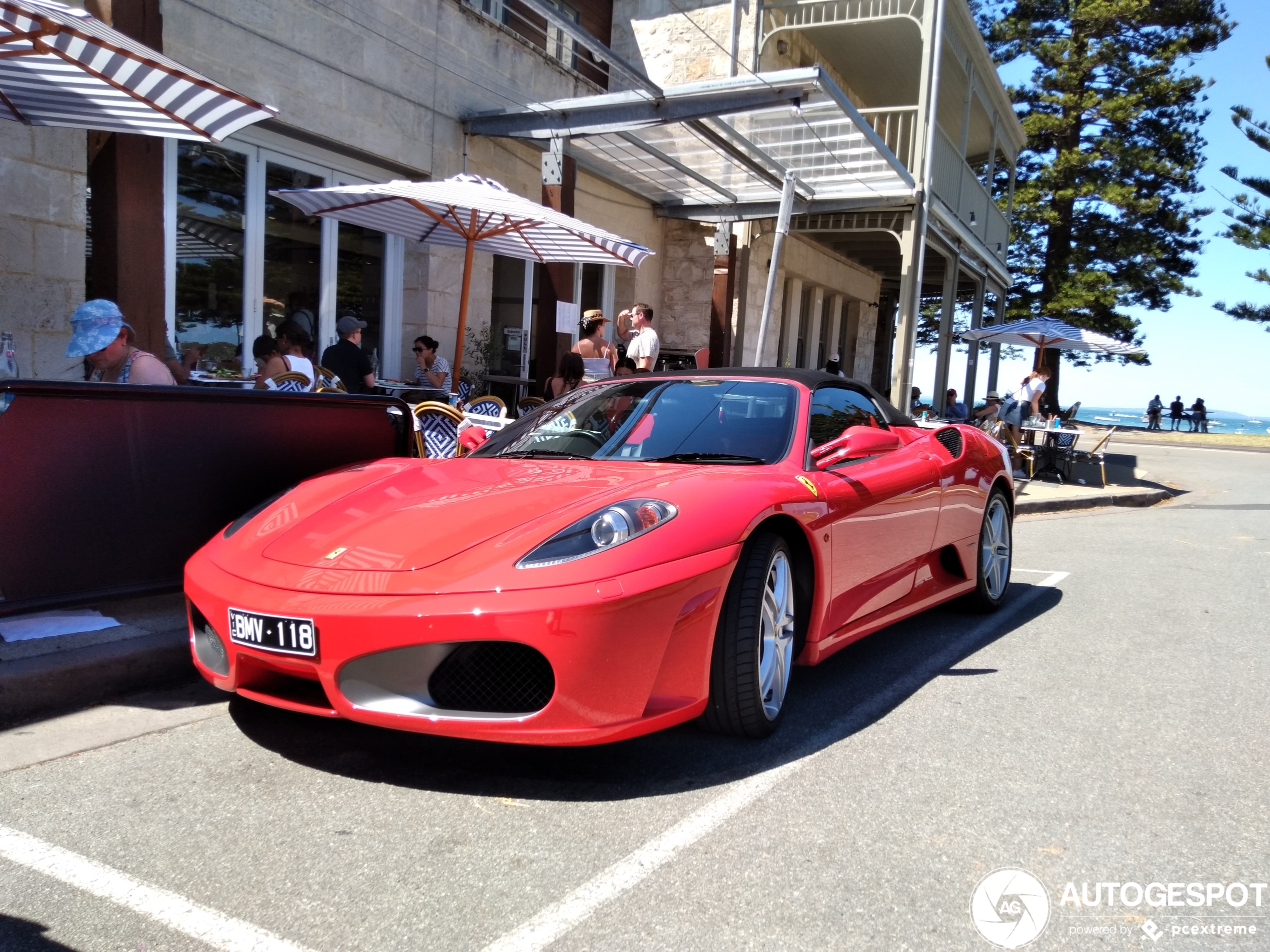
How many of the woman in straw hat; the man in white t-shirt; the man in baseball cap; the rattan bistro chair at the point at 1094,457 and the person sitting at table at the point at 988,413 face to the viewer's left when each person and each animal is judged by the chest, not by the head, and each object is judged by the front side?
3

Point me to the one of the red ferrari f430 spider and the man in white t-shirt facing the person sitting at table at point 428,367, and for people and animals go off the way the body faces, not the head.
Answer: the man in white t-shirt

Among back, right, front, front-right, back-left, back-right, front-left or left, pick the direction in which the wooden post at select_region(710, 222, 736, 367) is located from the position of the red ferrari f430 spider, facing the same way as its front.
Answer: back-right

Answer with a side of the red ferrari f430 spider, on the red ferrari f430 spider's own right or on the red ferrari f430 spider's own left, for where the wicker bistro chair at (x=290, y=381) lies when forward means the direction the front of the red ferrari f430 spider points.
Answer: on the red ferrari f430 spider's own right

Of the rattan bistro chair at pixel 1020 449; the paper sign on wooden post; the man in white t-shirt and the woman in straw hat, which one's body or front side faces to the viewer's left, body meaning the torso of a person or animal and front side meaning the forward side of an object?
the man in white t-shirt

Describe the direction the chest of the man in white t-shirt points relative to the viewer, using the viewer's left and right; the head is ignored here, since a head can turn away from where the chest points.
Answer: facing to the left of the viewer

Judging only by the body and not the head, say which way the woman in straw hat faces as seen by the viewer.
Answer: away from the camera

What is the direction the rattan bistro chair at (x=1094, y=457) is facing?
to the viewer's left
